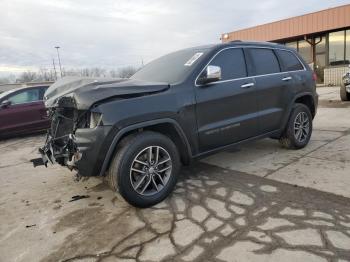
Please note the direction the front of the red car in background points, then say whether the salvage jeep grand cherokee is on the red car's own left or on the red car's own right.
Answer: on the red car's own left

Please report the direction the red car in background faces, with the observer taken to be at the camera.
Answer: facing the viewer and to the left of the viewer

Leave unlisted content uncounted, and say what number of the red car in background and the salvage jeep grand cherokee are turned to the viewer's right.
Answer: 0

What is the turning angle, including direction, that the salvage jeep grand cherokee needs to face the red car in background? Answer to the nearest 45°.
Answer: approximately 90° to its right
